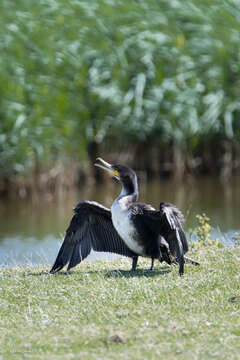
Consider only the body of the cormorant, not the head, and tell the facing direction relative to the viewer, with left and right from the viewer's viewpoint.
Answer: facing the viewer and to the left of the viewer
